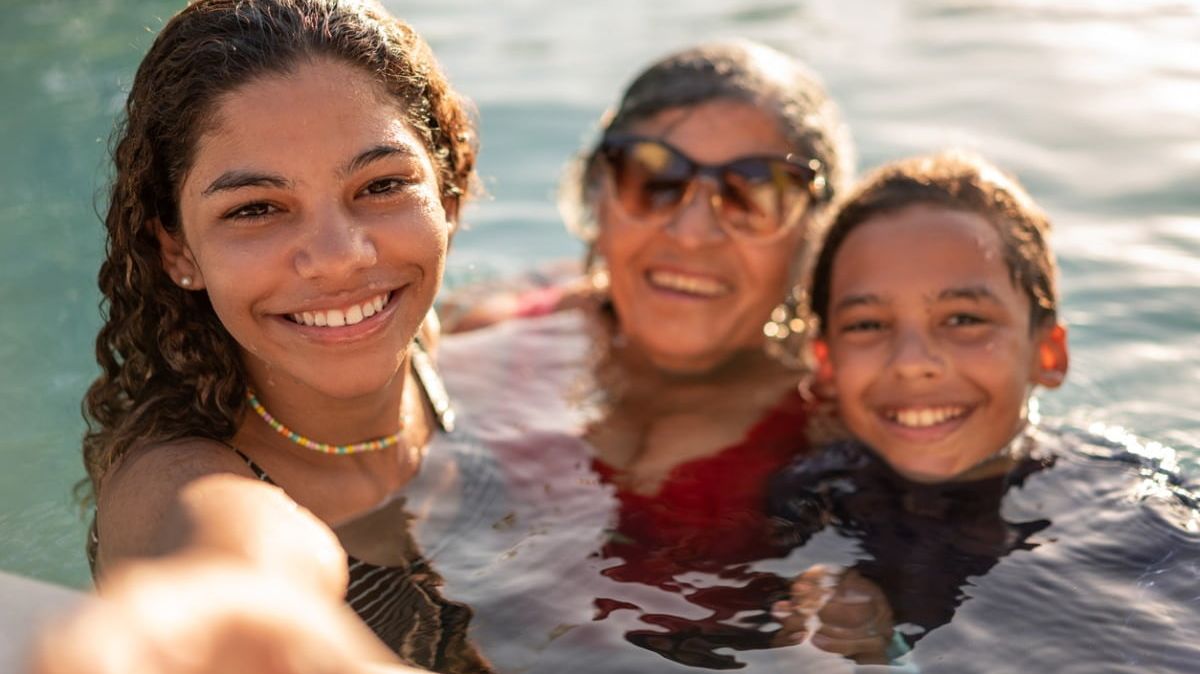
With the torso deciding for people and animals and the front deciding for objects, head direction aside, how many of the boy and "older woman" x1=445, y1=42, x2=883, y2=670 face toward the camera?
2

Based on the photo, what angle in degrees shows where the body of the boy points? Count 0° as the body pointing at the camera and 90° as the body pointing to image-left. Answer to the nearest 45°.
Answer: approximately 0°

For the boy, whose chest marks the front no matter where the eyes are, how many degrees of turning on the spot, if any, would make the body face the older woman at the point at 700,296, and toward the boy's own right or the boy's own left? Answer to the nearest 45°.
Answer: approximately 135° to the boy's own right

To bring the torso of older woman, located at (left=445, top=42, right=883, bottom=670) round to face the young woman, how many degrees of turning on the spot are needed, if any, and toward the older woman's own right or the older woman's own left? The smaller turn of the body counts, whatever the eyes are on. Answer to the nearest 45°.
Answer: approximately 45° to the older woman's own right

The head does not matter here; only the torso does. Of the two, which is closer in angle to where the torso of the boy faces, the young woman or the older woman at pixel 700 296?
the young woman

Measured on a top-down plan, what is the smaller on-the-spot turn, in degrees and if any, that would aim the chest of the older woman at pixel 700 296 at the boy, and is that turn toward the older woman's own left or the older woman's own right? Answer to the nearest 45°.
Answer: approximately 45° to the older woman's own left
